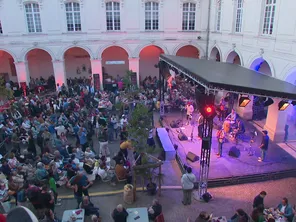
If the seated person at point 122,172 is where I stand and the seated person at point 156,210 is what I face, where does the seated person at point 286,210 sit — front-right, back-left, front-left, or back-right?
front-left

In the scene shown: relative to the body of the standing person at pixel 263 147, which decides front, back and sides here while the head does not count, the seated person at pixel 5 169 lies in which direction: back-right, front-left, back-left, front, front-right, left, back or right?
front-left

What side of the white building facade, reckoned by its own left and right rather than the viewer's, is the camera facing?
front

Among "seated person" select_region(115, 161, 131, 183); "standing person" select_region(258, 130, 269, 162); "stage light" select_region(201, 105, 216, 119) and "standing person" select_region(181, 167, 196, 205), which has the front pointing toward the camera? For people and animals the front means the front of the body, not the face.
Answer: the stage light

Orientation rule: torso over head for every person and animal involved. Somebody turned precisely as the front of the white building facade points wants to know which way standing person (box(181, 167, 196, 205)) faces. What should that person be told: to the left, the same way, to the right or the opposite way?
the opposite way

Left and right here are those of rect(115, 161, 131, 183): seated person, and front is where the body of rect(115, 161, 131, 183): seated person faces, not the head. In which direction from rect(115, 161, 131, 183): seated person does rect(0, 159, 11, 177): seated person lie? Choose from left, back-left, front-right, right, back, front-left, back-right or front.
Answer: back-left

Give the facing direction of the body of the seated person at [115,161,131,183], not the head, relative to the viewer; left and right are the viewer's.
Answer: facing away from the viewer and to the right of the viewer

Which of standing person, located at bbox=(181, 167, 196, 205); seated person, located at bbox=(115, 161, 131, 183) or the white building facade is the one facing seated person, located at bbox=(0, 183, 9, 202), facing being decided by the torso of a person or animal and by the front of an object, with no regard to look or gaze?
the white building facade

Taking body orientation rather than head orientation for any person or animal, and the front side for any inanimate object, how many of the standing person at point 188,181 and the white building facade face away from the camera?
1

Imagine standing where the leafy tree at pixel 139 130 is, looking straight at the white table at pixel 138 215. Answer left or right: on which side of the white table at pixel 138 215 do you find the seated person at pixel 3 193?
right

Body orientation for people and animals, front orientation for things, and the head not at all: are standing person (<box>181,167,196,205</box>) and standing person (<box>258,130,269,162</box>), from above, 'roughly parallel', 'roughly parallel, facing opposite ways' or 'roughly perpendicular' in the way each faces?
roughly perpendicular

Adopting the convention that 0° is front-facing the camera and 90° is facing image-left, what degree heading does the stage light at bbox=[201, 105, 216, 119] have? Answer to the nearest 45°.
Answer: approximately 0°

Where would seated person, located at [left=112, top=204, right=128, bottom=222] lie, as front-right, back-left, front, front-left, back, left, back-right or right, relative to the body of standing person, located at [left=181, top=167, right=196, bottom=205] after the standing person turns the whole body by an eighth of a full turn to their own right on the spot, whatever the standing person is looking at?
back

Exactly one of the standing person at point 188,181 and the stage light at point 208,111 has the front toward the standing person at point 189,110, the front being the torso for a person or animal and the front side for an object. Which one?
the standing person at point 188,181

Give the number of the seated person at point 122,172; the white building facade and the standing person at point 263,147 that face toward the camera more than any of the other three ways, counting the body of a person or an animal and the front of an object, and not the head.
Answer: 1

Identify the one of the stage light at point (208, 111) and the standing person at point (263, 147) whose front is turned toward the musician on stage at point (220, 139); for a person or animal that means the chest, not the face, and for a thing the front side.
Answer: the standing person
